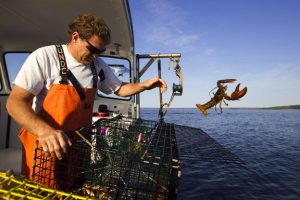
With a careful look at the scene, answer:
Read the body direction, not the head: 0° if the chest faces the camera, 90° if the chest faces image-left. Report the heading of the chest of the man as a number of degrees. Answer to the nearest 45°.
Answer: approximately 315°

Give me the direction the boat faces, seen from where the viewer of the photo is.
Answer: facing away from the viewer
